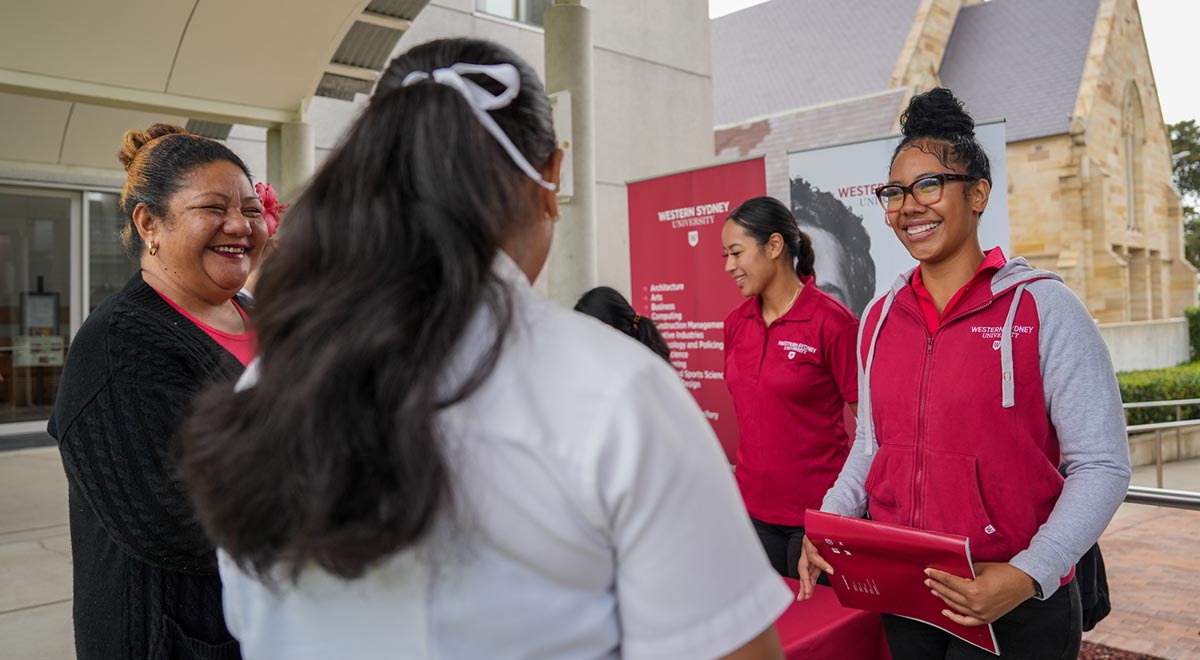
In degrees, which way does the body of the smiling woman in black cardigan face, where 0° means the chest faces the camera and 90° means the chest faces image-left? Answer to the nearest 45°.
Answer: approximately 315°

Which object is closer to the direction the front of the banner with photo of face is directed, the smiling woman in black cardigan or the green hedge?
the smiling woman in black cardigan

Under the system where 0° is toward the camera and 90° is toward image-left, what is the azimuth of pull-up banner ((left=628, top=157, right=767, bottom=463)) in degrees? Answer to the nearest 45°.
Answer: approximately 45°

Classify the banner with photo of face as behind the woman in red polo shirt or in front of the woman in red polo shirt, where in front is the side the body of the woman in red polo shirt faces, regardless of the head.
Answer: behind

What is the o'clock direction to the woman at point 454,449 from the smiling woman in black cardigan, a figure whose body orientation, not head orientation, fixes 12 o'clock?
The woman is roughly at 1 o'clock from the smiling woman in black cardigan.

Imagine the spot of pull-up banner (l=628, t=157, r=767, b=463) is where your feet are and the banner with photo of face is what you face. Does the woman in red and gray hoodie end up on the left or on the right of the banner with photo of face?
right

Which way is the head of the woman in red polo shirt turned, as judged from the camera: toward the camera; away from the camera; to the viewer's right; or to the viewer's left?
to the viewer's left

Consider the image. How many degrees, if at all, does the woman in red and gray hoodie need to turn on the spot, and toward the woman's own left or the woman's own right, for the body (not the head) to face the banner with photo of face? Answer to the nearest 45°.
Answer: approximately 135° to the woman's own right
